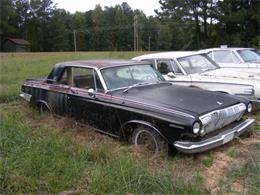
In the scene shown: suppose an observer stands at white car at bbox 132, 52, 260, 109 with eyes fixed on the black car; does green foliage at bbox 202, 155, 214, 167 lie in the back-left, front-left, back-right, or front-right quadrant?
front-left

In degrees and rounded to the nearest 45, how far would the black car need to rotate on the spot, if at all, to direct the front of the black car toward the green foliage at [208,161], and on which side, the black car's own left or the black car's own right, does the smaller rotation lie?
0° — it already faces it

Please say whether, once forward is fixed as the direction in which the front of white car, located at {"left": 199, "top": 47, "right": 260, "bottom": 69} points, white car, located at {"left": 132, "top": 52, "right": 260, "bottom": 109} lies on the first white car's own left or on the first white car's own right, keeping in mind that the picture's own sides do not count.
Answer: on the first white car's own right

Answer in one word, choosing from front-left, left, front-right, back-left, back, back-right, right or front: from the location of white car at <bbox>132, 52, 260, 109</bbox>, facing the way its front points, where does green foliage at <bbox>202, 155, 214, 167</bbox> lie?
front-right

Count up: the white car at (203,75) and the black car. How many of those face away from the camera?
0

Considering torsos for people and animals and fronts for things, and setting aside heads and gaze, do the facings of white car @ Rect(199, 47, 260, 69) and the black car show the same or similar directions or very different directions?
same or similar directions

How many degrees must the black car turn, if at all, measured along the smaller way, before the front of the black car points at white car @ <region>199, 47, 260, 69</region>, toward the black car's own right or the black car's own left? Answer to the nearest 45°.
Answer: approximately 90° to the black car's own left

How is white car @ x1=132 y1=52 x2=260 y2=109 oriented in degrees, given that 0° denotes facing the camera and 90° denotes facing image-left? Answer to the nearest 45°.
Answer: approximately 315°

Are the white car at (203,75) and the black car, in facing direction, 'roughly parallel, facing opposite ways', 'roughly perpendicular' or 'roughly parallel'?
roughly parallel

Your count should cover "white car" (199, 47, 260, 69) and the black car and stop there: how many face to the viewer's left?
0

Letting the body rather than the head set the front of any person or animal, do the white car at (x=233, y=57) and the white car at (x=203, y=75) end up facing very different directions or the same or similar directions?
same or similar directions

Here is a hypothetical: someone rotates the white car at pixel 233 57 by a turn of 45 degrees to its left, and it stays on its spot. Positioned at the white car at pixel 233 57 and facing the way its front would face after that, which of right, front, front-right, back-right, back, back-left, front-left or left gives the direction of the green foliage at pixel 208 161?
right

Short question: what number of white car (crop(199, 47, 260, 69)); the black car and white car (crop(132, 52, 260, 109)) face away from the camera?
0

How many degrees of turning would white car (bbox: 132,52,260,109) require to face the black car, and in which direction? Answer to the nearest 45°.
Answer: approximately 45° to its right

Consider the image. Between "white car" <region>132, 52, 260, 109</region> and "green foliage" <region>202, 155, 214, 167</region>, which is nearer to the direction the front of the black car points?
the green foliage

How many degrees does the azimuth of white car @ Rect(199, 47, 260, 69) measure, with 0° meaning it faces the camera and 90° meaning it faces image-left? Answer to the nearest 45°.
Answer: approximately 315°

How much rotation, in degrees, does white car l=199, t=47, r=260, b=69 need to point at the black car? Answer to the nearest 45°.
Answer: approximately 45° to its right
